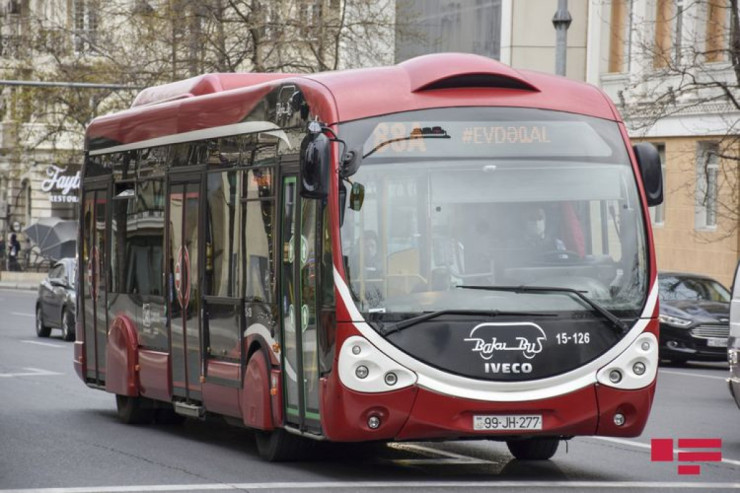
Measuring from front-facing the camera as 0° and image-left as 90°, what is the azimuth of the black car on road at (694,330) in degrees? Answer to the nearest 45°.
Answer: approximately 315°

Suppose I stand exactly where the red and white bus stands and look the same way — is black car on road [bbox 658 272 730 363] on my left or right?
on my left

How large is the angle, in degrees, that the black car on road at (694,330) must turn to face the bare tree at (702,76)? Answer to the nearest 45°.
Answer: approximately 135° to its left

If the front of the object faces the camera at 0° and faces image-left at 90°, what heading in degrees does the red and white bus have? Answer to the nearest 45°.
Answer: approximately 315°

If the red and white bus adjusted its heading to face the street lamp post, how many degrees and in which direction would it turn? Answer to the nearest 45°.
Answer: approximately 135° to its left

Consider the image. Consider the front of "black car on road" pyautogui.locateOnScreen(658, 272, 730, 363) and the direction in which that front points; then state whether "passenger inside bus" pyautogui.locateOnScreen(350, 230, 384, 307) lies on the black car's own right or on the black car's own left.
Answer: on the black car's own right
